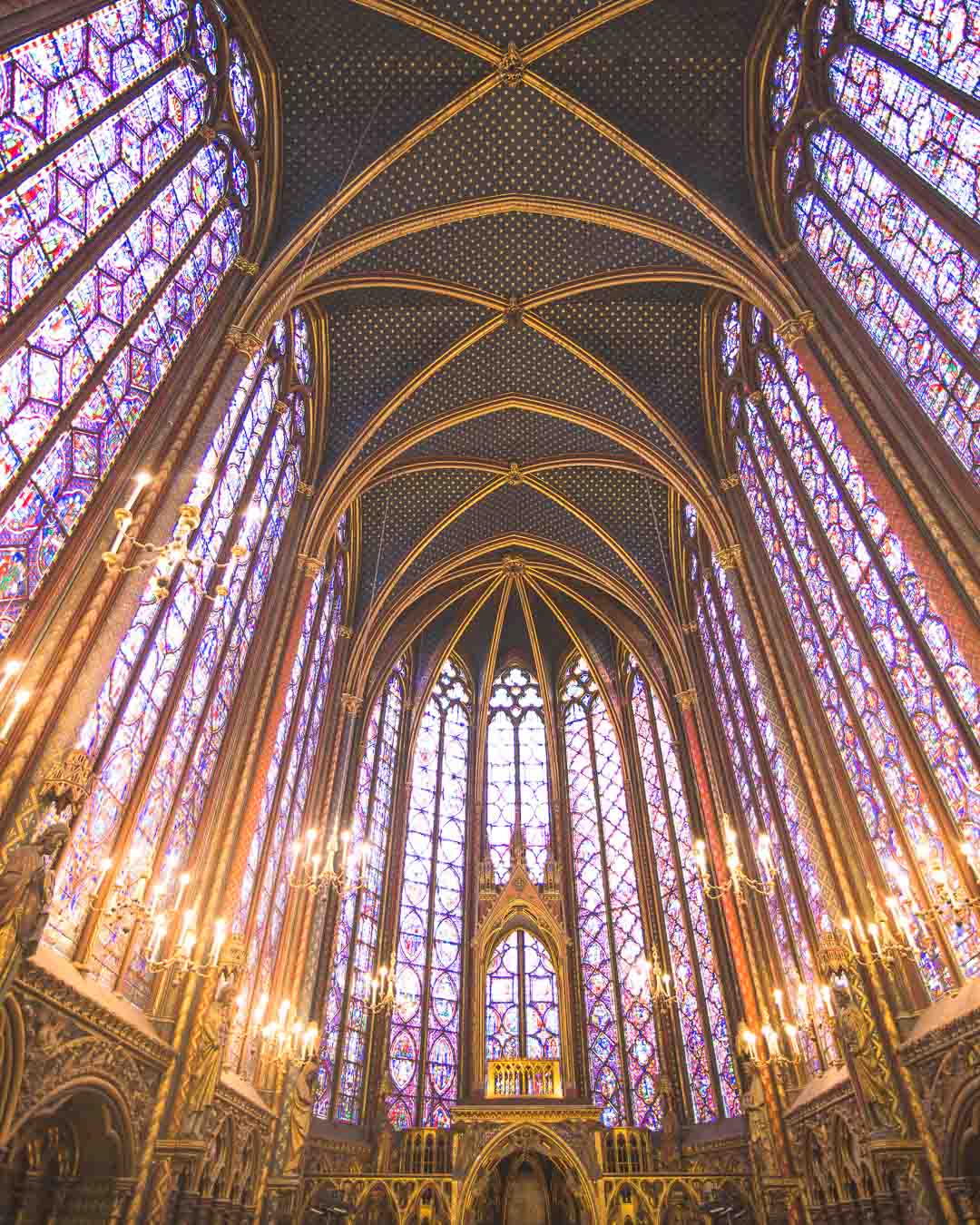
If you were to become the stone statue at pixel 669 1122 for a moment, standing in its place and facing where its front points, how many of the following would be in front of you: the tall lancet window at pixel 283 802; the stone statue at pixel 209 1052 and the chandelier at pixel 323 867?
3

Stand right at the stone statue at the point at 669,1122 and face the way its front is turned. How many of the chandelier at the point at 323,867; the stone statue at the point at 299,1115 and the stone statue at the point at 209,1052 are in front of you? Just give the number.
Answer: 3

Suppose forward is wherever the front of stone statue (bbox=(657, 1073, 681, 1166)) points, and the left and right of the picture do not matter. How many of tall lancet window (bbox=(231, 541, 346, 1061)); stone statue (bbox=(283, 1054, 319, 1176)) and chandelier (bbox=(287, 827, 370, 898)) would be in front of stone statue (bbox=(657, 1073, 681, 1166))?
3

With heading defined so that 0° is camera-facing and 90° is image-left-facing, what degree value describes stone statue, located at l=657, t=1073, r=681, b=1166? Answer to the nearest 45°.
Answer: approximately 45°

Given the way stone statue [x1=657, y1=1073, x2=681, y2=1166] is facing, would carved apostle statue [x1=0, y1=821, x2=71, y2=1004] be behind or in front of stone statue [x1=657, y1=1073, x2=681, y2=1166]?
in front

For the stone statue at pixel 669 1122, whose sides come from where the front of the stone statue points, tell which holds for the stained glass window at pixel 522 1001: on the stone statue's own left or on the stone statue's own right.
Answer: on the stone statue's own right

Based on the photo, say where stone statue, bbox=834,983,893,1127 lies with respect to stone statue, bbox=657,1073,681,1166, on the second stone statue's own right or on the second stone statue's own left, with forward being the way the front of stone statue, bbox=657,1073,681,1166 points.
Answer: on the second stone statue's own left

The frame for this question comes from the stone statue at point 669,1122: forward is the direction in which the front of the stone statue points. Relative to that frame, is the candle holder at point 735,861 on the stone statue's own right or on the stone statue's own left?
on the stone statue's own left

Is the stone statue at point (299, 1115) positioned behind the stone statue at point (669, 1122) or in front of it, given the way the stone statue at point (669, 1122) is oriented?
in front

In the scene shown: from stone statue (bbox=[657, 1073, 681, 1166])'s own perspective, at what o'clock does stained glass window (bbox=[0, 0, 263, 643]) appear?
The stained glass window is roughly at 11 o'clock from the stone statue.
